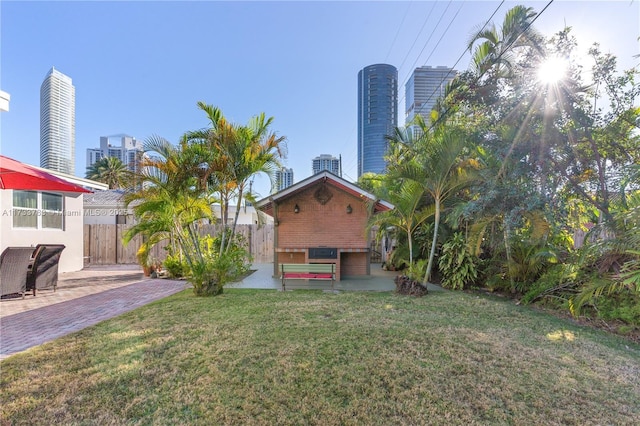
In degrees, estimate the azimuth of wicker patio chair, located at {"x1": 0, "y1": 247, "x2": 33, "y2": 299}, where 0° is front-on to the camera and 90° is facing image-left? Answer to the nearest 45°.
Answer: approximately 135°

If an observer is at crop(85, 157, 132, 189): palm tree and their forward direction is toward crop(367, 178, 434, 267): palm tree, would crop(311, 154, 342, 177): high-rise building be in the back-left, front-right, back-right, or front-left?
back-left

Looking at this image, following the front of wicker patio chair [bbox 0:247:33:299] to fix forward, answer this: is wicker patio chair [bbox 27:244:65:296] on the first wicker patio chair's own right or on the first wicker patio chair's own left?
on the first wicker patio chair's own right
